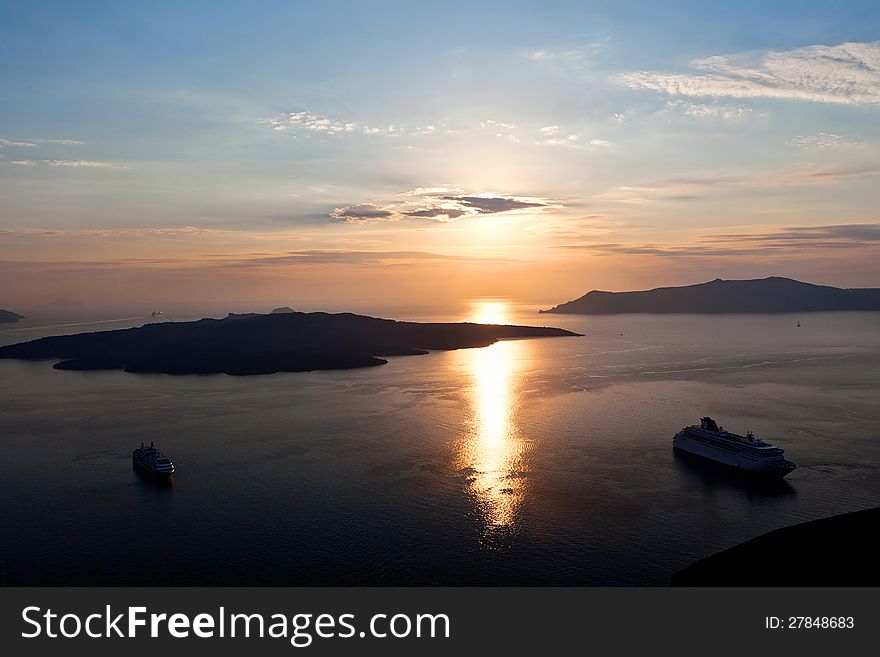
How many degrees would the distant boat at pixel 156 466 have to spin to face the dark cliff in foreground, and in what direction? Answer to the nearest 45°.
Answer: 0° — it already faces it
